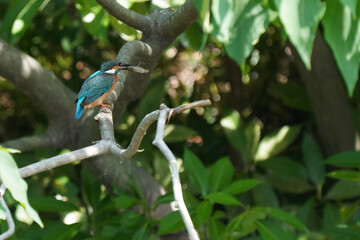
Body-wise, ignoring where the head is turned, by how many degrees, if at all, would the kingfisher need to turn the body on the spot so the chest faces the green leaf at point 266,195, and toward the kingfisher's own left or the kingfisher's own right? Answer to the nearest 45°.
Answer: approximately 45° to the kingfisher's own left

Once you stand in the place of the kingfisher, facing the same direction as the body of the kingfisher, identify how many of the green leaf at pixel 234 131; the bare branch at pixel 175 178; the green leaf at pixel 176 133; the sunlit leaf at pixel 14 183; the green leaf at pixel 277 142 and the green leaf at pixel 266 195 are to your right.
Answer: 2

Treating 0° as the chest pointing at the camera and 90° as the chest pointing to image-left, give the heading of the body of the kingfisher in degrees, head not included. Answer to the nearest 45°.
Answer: approximately 270°

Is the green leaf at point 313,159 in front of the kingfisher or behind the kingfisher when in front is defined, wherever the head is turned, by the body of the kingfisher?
in front

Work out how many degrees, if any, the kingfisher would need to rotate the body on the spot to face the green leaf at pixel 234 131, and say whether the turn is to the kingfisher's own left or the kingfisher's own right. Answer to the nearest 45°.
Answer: approximately 45° to the kingfisher's own left
